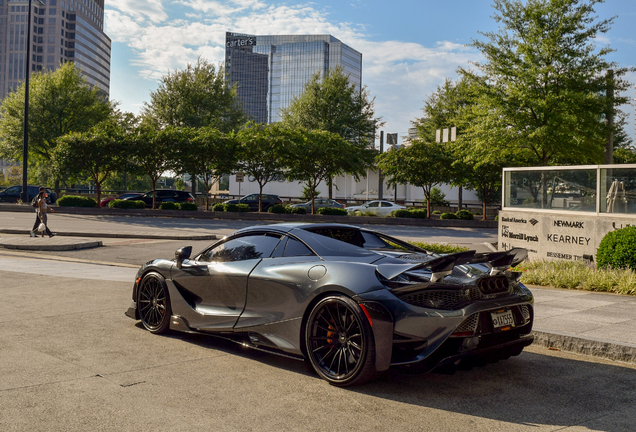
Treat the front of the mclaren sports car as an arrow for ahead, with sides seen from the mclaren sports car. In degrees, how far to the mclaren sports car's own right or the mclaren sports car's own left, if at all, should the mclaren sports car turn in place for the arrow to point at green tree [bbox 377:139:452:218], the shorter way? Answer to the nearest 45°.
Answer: approximately 45° to the mclaren sports car's own right

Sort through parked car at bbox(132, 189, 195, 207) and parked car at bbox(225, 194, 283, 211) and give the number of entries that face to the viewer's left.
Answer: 2

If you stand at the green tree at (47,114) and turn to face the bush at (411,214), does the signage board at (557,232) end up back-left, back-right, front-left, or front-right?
front-right

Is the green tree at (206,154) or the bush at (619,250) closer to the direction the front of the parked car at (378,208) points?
the green tree

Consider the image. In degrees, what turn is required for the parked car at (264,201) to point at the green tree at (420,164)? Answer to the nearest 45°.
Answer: approximately 135° to its left

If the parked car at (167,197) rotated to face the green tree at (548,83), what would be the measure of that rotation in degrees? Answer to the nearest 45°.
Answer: approximately 135° to its left

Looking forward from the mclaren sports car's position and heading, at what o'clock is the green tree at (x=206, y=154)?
The green tree is roughly at 1 o'clock from the mclaren sports car.

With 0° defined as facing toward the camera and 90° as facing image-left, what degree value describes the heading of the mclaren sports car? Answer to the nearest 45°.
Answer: approximately 135°

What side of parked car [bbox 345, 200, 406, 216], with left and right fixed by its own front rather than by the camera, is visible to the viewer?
left

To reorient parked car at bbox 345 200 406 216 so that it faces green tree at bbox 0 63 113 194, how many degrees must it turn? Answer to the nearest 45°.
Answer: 0° — it already faces it

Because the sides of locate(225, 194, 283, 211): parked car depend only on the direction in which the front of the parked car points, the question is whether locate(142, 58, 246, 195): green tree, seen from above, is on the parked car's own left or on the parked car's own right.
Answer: on the parked car's own right

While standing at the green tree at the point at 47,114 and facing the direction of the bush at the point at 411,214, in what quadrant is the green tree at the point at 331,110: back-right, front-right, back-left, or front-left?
front-left

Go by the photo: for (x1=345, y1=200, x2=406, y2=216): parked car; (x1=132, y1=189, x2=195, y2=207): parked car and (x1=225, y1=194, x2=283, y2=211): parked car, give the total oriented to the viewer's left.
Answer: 3

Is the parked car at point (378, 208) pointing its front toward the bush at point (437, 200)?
no

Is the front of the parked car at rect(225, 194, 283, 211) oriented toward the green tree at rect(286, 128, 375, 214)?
no

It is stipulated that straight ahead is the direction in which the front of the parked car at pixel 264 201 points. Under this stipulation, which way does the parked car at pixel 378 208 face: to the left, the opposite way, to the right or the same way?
the same way

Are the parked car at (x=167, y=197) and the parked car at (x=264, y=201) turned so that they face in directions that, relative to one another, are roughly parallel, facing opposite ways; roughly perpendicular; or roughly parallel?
roughly parallel

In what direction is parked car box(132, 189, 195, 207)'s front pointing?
to the viewer's left

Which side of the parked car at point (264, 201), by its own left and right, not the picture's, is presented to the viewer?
left

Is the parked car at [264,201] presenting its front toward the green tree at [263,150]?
no
